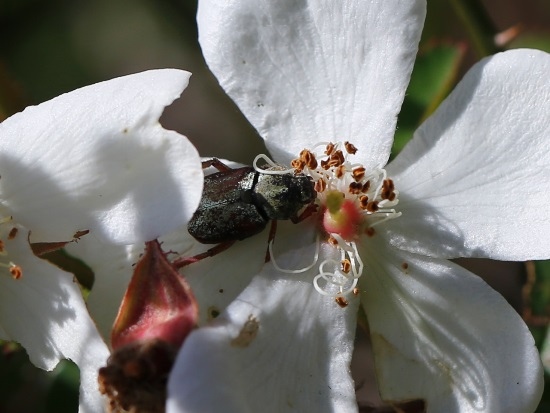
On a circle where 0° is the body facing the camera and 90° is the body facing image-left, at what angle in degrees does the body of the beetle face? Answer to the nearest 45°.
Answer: approximately 270°

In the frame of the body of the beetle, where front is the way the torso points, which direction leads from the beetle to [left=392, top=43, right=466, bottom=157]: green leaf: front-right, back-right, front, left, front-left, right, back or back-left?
front-left
